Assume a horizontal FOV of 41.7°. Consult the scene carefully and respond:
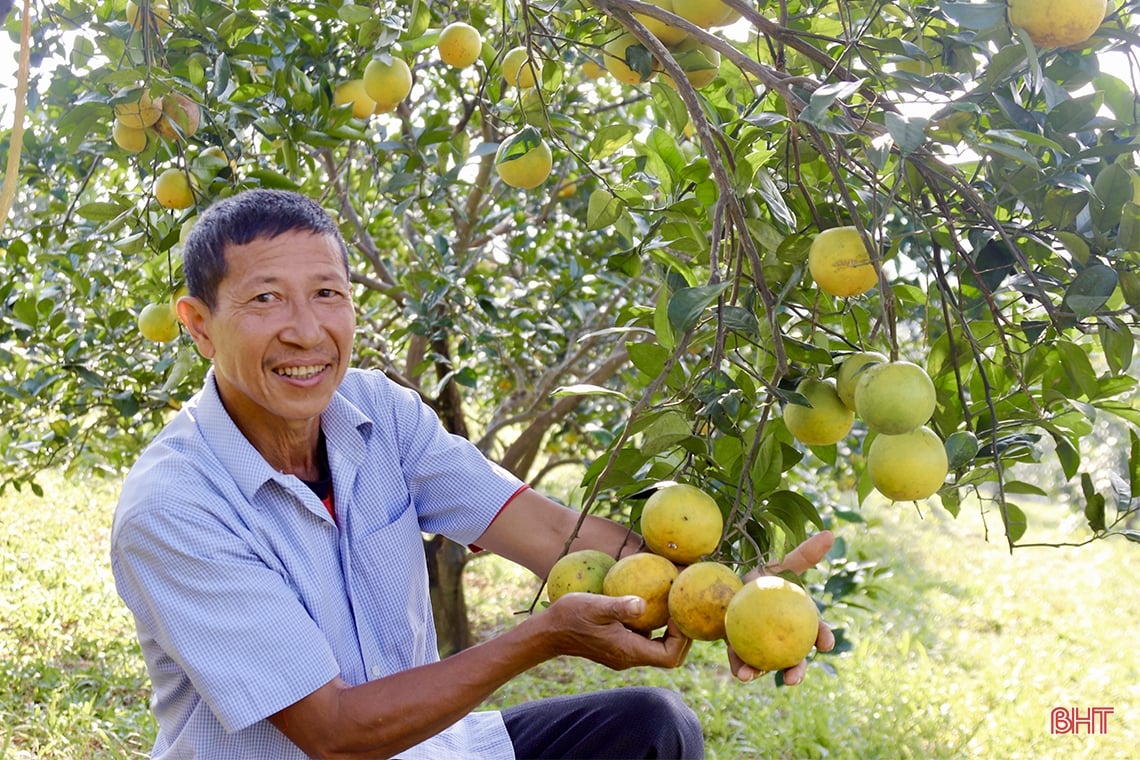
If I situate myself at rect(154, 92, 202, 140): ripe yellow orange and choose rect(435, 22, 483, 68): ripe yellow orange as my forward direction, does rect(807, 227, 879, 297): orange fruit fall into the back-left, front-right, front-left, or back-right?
front-right

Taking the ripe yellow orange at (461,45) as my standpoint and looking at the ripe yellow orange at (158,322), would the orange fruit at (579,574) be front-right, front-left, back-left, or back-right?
back-left

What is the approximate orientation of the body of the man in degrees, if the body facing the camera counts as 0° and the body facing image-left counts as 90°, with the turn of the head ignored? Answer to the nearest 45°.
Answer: approximately 315°

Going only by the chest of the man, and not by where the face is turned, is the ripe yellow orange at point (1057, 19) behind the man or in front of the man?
in front
